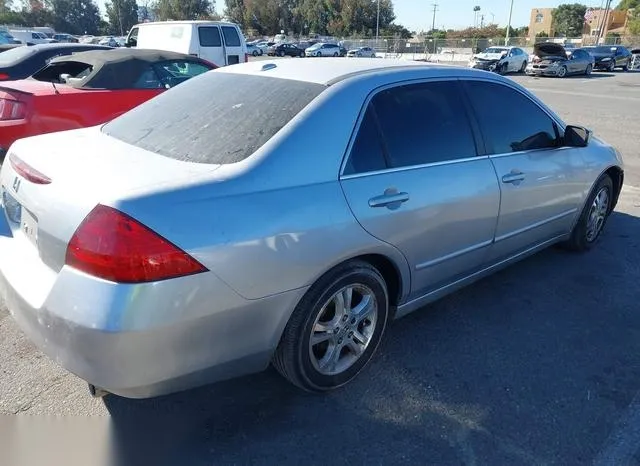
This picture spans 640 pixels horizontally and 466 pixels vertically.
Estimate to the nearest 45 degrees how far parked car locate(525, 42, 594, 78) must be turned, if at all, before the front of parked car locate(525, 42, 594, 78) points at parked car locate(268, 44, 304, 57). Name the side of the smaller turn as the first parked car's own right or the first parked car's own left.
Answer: approximately 90° to the first parked car's own right

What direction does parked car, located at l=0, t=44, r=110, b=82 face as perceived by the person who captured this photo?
facing away from the viewer and to the right of the viewer

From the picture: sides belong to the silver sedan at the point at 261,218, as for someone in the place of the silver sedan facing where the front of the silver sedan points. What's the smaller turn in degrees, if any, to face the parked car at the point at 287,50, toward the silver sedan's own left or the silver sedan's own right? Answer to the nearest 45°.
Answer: approximately 45° to the silver sedan's own left

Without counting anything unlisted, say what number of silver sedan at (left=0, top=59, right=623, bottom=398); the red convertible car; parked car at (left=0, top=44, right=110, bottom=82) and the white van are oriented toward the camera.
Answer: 0

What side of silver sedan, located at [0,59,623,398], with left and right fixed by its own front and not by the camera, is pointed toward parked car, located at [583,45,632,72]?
front

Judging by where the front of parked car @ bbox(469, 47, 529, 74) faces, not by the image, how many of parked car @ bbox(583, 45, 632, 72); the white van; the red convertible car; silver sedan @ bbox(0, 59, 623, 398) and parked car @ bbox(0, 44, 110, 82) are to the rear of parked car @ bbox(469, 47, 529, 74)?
1

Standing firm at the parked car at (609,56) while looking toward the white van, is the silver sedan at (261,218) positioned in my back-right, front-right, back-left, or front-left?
front-left

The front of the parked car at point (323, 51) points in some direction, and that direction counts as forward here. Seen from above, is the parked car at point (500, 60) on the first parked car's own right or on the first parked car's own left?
on the first parked car's own left

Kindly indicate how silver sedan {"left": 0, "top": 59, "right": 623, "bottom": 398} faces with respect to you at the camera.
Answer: facing away from the viewer and to the right of the viewer

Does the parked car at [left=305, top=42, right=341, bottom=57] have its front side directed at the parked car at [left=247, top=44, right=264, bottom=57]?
no

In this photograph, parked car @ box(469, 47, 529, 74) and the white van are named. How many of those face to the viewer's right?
0

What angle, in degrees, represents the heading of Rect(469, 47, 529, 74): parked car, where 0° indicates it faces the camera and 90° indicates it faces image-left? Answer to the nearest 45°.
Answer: approximately 45°

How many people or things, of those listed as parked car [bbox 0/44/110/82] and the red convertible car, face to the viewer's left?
0

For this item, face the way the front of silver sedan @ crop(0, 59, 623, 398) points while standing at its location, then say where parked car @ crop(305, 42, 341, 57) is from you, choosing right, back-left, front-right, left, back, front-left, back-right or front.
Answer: front-left

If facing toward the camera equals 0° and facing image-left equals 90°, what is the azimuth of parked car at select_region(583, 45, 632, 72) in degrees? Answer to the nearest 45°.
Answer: approximately 45°

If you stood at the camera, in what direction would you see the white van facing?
facing away from the viewer and to the left of the viewer

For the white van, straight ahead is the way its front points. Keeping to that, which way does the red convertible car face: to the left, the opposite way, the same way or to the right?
to the right

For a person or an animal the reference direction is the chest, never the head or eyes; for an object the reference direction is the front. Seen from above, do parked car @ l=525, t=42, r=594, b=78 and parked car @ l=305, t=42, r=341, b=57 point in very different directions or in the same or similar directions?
same or similar directions

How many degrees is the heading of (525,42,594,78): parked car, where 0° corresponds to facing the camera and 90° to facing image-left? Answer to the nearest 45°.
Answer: approximately 45°
